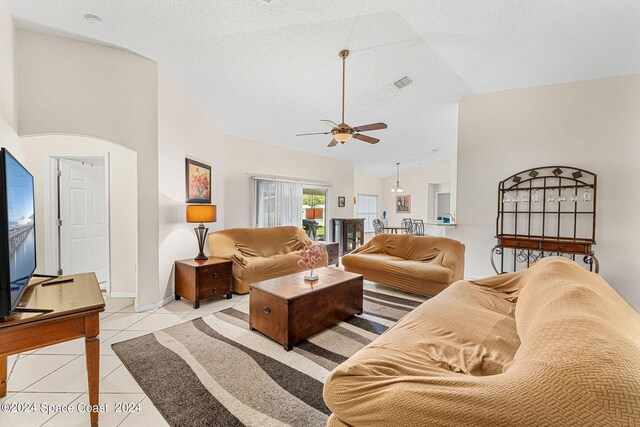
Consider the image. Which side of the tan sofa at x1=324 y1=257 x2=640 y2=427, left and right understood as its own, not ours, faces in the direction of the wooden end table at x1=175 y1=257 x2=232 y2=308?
front

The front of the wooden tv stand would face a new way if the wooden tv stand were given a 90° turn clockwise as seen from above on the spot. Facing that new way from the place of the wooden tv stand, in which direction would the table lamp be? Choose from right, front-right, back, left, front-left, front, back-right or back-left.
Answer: back

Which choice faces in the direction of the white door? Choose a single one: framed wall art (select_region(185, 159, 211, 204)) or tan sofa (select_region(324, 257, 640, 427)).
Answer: the tan sofa

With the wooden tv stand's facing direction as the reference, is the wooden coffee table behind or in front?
in front

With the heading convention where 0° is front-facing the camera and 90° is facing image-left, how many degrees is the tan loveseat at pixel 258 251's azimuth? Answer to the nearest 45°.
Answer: approximately 315°

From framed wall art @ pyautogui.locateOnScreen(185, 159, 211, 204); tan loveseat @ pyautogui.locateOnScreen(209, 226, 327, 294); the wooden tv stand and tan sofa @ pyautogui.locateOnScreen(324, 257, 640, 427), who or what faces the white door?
the tan sofa

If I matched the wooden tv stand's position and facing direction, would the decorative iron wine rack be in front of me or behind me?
in front

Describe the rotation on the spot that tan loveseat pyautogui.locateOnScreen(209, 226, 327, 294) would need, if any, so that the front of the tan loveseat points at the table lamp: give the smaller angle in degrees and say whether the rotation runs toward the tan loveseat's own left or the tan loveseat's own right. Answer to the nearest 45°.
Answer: approximately 90° to the tan loveseat's own right

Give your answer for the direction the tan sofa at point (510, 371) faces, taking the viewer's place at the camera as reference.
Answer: facing to the left of the viewer
